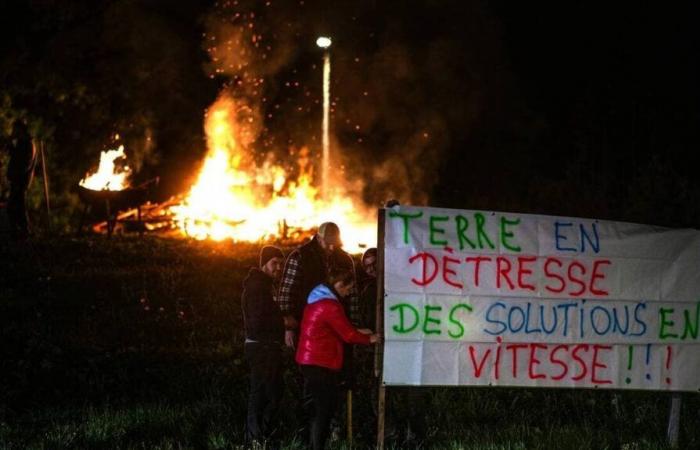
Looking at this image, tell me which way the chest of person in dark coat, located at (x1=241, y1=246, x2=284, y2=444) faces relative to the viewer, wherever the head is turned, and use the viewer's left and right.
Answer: facing to the right of the viewer

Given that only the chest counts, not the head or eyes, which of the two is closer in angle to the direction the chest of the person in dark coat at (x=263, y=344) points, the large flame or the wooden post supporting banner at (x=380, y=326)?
the wooden post supporting banner

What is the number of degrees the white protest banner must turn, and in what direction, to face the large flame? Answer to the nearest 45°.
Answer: approximately 135° to its right

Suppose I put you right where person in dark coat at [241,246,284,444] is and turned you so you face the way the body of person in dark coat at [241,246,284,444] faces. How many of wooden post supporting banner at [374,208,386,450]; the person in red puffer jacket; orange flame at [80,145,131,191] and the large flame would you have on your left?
2

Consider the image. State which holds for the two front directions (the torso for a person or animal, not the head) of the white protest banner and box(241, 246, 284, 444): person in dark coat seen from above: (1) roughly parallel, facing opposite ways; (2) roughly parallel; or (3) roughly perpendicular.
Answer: roughly perpendicular

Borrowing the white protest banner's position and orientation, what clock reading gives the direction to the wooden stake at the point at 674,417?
The wooden stake is roughly at 8 o'clock from the white protest banner.

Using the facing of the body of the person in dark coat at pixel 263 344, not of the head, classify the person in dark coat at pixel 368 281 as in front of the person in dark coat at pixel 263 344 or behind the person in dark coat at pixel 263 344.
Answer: in front

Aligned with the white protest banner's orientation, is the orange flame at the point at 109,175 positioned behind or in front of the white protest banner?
behind

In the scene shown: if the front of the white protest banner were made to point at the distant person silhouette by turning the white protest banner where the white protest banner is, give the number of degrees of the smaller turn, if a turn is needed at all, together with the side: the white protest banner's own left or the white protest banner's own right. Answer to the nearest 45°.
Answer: approximately 135° to the white protest banner's own right

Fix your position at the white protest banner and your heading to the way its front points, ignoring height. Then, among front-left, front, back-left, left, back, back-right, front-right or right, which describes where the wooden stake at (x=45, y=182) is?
back-right
